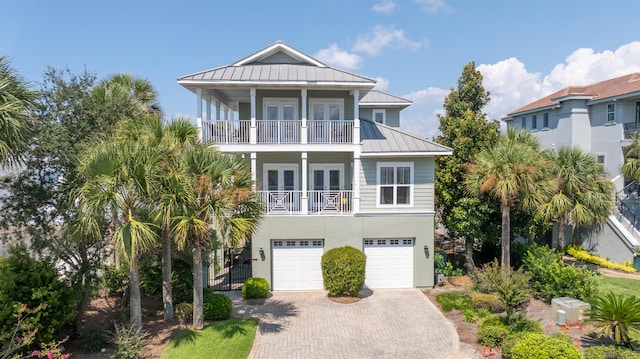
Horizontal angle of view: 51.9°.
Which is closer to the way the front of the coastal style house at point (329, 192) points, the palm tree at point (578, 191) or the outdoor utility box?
the outdoor utility box

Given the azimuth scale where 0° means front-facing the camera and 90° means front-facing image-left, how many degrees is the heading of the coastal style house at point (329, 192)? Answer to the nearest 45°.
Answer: approximately 0°

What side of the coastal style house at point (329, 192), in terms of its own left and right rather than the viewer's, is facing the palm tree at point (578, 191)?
left

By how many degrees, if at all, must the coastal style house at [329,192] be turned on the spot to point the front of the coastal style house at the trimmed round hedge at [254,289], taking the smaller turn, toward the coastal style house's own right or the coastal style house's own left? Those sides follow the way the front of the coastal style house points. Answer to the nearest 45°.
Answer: approximately 45° to the coastal style house's own right

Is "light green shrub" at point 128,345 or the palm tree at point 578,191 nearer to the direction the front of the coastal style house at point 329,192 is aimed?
the light green shrub

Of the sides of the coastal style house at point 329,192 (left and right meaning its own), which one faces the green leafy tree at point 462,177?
left

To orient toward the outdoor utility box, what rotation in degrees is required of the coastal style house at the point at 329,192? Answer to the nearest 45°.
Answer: approximately 45° to its left

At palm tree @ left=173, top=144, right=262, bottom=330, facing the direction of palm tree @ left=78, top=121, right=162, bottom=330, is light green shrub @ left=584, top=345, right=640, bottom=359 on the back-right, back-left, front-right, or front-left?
back-left

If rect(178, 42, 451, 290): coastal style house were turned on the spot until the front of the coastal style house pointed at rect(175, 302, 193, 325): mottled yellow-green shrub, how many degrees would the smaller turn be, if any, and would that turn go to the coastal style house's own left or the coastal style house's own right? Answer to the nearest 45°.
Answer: approximately 45° to the coastal style house's own right

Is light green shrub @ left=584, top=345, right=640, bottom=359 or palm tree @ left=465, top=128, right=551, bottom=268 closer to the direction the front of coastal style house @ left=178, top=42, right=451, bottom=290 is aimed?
the light green shrub

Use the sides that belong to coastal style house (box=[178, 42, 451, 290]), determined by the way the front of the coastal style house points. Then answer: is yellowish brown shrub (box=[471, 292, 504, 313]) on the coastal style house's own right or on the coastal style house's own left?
on the coastal style house's own left

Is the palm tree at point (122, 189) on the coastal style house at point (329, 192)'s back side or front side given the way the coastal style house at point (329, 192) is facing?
on the front side
